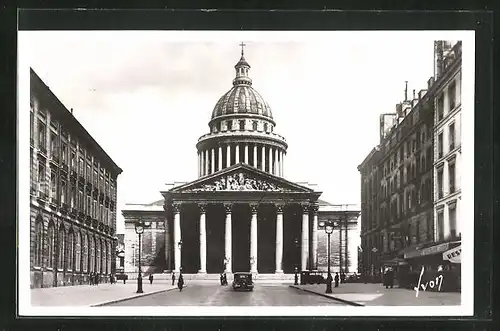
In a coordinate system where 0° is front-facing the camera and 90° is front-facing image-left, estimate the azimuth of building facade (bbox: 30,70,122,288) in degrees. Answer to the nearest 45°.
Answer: approximately 270°

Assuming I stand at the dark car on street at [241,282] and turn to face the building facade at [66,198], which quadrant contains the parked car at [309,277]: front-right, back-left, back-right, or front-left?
back-right

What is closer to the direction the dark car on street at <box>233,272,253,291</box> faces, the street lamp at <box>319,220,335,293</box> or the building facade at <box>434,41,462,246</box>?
the building facade

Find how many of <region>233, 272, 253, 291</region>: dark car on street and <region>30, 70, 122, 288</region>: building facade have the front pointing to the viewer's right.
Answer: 1
